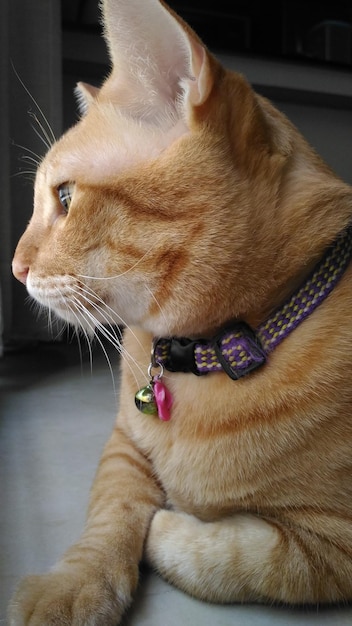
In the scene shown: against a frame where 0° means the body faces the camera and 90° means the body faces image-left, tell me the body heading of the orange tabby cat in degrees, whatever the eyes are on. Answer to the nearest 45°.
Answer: approximately 90°
